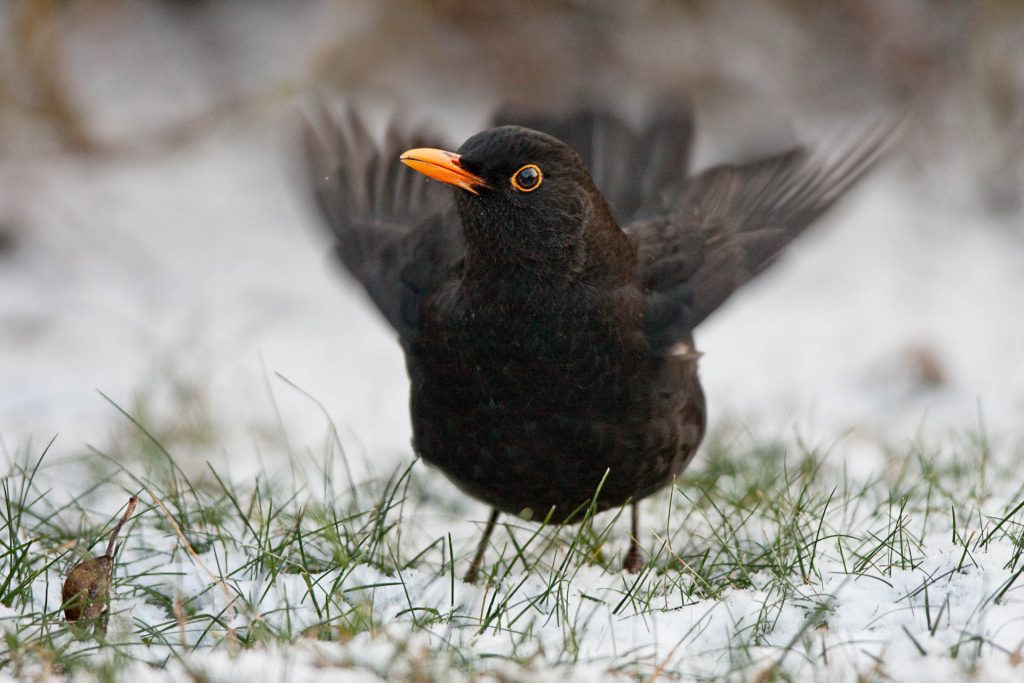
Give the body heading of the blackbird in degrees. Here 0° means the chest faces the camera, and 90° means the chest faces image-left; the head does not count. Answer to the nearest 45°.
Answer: approximately 45°
